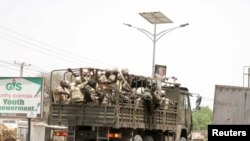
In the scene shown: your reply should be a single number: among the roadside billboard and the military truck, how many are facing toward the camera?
1

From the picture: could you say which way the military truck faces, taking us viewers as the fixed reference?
facing away from the viewer and to the right of the viewer

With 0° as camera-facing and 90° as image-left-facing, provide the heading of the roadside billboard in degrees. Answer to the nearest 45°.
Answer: approximately 0°
